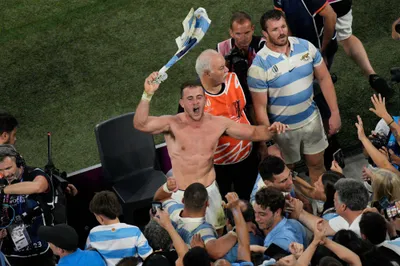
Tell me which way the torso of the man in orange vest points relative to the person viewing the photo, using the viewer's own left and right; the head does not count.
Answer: facing the viewer and to the right of the viewer

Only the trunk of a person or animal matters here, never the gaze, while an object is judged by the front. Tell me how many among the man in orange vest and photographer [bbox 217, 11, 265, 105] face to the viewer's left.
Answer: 0

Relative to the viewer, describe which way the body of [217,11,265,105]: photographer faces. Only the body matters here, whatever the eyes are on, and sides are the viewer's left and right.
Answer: facing the viewer

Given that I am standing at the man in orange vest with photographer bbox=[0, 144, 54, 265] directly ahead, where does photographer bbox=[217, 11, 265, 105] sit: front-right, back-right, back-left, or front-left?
back-right

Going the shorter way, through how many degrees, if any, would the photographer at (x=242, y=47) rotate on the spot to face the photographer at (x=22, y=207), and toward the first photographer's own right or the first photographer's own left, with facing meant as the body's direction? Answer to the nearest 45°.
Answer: approximately 45° to the first photographer's own right

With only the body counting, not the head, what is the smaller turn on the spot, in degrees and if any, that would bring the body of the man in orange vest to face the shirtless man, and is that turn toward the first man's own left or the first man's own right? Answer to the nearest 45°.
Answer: approximately 90° to the first man's own right
